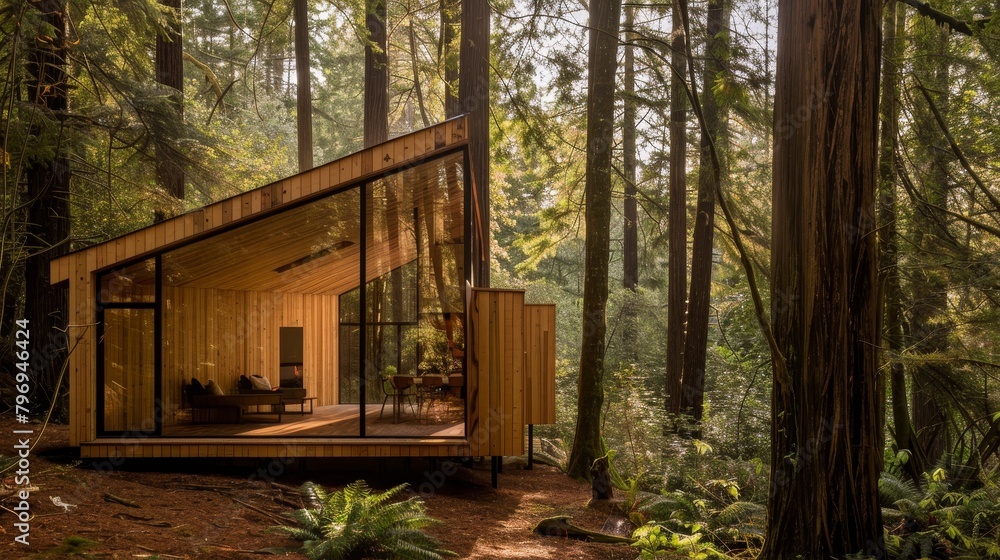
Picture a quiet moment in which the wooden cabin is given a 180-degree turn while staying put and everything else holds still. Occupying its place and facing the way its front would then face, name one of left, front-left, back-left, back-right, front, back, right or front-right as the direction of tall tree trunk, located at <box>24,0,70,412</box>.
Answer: front-left

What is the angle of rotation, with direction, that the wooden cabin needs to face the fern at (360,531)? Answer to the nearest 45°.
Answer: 0° — it already faces it

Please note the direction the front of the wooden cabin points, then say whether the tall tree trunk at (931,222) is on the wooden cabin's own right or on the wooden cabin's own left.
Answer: on the wooden cabin's own left

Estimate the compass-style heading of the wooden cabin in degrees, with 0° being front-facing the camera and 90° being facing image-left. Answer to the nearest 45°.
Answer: approximately 0°
